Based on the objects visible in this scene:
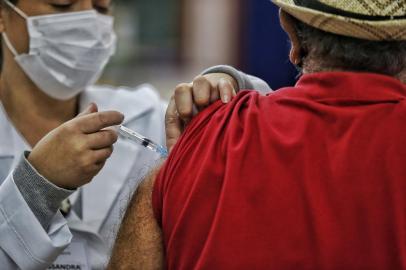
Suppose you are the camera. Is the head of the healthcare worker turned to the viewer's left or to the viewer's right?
to the viewer's right

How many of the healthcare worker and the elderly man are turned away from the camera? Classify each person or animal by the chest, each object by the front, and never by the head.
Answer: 1

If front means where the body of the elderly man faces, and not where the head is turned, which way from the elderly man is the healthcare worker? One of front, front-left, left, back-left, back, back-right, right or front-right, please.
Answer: front-left

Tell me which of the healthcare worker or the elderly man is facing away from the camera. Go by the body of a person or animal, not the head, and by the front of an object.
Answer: the elderly man

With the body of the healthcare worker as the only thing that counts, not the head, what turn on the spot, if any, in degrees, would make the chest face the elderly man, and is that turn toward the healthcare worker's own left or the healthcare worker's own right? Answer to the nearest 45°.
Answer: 0° — they already face them

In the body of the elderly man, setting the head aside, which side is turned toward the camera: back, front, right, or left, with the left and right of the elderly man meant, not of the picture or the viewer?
back

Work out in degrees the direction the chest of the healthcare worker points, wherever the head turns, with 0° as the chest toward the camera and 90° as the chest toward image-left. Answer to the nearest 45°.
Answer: approximately 315°
